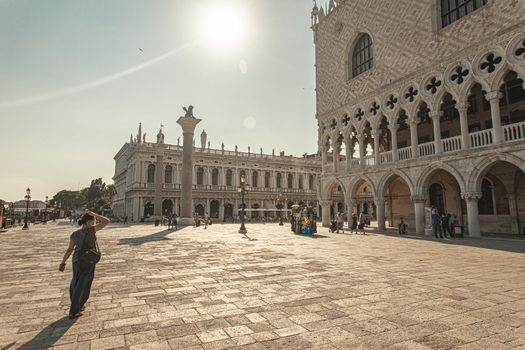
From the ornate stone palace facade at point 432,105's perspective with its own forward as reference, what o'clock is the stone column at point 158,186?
The stone column is roughly at 2 o'clock from the ornate stone palace facade.

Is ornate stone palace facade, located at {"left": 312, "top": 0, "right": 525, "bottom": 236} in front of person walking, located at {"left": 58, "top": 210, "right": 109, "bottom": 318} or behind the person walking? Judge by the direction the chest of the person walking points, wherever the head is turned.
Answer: in front

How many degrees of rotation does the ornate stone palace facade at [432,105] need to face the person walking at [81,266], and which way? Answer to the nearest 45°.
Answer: approximately 45° to its left

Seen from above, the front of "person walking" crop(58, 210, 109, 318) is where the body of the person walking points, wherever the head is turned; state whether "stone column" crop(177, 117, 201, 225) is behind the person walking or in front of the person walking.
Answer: in front

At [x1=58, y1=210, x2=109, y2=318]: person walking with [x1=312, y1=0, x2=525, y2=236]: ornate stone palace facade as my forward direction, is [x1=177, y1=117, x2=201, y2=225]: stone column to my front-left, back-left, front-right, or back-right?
front-left

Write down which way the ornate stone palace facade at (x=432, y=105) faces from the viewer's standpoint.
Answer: facing the viewer and to the left of the viewer
